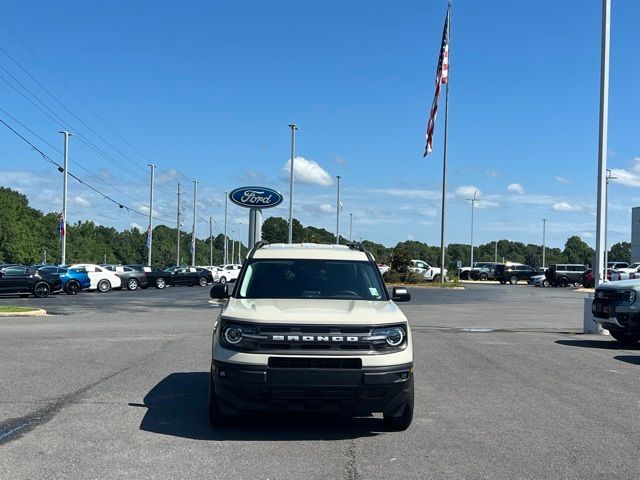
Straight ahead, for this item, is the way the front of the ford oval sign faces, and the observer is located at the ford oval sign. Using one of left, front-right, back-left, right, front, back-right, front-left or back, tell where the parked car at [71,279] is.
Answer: right

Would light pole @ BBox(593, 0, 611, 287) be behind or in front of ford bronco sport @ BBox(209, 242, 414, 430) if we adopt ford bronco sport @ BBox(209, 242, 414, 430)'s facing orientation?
behind

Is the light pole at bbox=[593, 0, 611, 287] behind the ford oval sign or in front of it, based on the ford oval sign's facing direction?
in front

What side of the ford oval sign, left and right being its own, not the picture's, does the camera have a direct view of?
front

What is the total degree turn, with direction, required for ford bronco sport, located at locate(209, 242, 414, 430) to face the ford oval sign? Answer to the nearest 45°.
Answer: approximately 180°

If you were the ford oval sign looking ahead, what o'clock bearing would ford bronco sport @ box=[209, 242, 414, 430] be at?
The ford bronco sport is roughly at 12 o'clock from the ford oval sign.

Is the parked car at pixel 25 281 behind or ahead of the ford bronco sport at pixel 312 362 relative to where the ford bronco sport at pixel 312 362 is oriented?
behind

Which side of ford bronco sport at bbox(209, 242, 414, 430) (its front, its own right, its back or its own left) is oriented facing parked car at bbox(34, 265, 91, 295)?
back

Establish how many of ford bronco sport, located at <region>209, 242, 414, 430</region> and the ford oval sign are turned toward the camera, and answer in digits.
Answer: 2

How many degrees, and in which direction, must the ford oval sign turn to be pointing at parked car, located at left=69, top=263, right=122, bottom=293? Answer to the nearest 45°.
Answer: approximately 135° to its right

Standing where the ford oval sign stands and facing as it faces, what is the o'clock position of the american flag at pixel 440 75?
The american flag is roughly at 9 o'clock from the ford oval sign.

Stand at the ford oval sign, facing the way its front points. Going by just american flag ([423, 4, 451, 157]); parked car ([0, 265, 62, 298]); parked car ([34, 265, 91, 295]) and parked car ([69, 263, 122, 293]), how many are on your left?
1

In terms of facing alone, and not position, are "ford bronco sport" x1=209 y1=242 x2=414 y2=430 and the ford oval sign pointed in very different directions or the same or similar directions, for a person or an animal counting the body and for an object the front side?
same or similar directions
